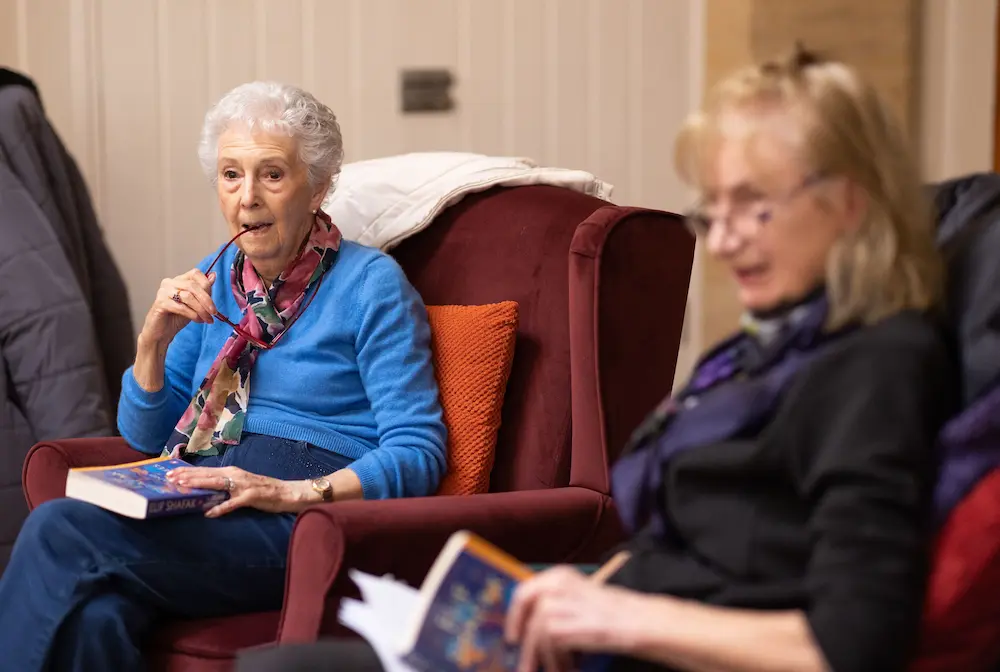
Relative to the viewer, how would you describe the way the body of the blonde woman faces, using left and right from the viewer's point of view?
facing the viewer and to the left of the viewer

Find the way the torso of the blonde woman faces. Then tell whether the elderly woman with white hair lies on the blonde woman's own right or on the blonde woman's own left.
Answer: on the blonde woman's own right

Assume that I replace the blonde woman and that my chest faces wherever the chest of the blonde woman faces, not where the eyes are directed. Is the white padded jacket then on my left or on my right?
on my right

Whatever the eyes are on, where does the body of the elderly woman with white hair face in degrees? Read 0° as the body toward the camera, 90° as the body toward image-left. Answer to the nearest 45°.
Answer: approximately 45°

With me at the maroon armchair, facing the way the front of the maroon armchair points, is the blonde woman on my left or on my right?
on my left

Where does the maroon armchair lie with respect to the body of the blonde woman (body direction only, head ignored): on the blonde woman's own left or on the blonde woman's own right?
on the blonde woman's own right

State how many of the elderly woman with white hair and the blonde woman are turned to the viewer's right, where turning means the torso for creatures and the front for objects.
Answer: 0

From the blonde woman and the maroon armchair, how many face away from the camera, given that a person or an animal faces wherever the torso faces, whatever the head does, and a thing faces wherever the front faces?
0
